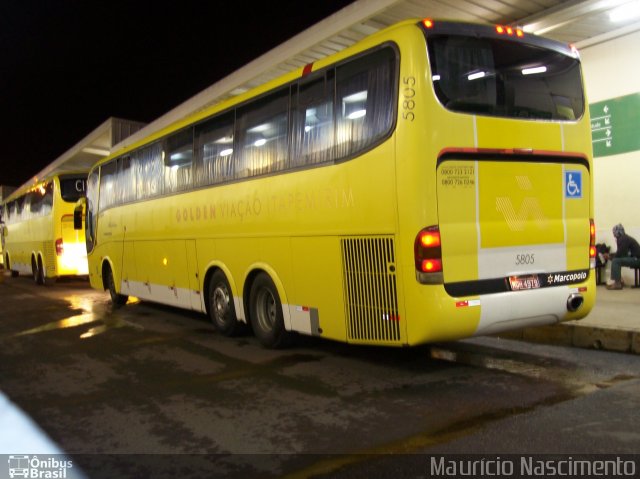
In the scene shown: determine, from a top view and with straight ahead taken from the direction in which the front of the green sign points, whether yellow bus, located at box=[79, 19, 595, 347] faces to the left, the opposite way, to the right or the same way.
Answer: to the right

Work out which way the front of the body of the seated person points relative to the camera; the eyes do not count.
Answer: to the viewer's left

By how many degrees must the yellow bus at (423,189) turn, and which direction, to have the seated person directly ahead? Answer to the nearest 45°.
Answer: approximately 90° to its right

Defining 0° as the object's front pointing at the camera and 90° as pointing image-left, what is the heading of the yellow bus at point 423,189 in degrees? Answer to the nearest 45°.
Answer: approximately 135°

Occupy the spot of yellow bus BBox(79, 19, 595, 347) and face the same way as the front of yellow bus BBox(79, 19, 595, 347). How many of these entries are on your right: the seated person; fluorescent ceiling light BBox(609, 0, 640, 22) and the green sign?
3

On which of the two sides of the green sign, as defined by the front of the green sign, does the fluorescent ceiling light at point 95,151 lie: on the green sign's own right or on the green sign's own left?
on the green sign's own right
